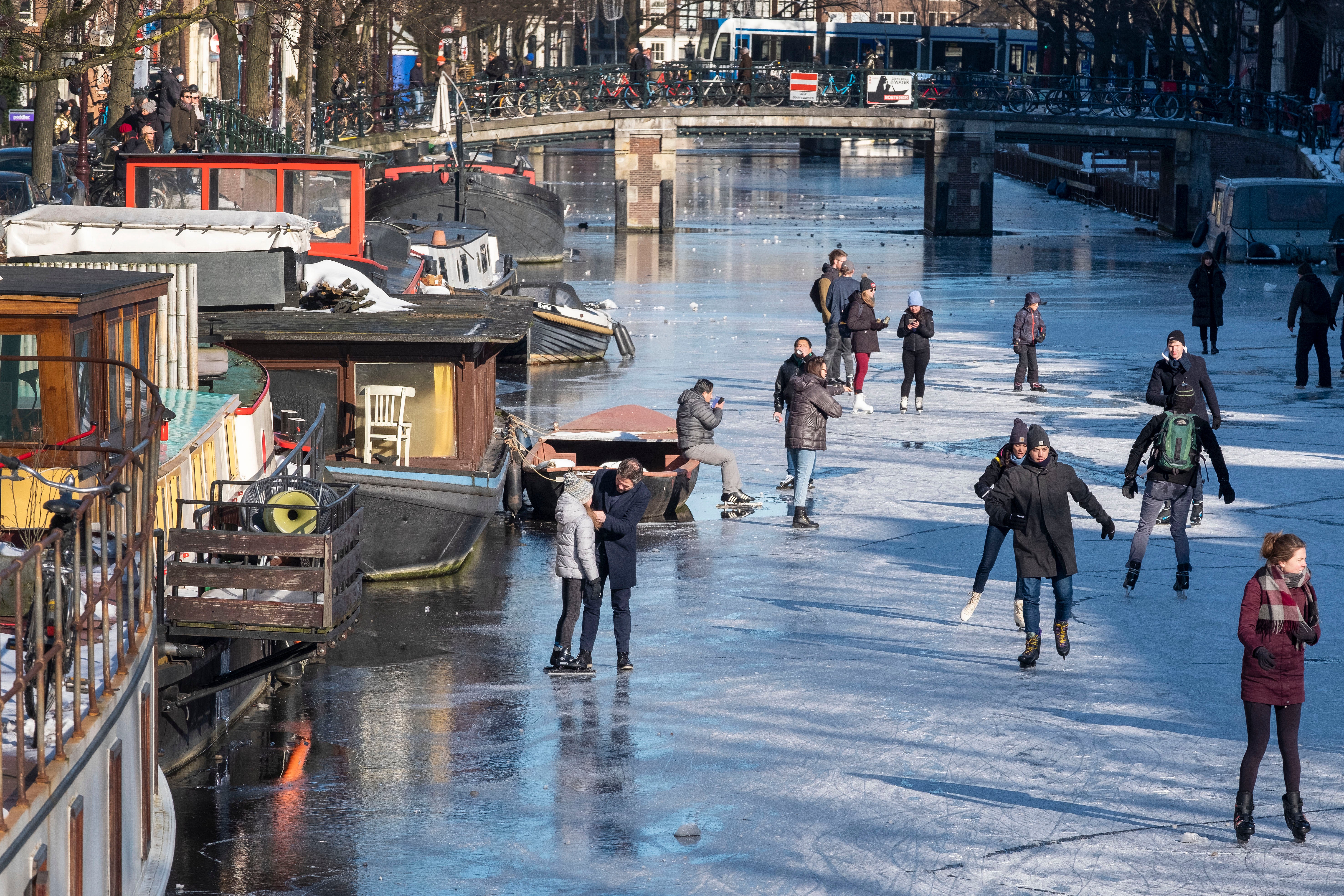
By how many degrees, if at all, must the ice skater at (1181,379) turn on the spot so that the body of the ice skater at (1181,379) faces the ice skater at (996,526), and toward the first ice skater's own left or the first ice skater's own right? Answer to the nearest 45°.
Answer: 0° — they already face them

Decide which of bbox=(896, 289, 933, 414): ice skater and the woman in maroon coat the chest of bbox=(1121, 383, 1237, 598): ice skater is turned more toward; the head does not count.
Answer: the ice skater

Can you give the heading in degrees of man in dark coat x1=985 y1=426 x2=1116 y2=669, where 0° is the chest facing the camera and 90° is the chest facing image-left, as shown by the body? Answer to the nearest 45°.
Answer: approximately 0°

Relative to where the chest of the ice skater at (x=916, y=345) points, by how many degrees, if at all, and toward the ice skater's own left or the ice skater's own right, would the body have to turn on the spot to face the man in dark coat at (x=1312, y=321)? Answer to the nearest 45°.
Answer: approximately 135° to the ice skater's own left

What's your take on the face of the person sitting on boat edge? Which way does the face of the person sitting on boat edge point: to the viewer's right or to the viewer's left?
to the viewer's right

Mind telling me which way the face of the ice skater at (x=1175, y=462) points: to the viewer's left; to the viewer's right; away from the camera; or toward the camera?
away from the camera

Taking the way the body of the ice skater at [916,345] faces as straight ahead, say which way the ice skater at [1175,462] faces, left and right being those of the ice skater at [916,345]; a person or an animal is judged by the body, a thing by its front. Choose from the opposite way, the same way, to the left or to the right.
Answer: the opposite way

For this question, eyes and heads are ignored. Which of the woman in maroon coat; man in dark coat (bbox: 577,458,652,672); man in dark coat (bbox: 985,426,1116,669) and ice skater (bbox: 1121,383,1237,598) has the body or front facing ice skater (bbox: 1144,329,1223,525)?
ice skater (bbox: 1121,383,1237,598)

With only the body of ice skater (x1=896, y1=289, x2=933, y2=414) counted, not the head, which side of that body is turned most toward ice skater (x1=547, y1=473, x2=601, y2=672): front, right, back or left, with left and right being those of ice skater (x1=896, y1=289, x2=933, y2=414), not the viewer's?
front

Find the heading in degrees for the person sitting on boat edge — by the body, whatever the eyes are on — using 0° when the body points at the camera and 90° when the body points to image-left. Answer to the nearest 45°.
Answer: approximately 270°

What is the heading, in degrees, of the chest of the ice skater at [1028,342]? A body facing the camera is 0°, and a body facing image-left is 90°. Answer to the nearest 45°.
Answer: approximately 315°

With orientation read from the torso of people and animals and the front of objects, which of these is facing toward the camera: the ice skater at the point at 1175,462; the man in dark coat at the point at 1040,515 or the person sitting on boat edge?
the man in dark coat

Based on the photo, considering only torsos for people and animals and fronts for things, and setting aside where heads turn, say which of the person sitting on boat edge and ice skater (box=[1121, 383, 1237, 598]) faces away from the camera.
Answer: the ice skater

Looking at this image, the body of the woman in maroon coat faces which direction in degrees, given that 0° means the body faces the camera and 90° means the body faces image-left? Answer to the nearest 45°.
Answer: approximately 315°

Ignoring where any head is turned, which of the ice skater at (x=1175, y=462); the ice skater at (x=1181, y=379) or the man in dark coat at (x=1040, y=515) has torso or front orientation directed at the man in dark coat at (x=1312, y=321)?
the ice skater at (x=1175, y=462)

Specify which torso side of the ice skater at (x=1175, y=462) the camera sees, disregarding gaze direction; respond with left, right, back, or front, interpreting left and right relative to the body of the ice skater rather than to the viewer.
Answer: back

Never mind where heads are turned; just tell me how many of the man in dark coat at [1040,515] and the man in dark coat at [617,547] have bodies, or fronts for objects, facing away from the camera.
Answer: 0
